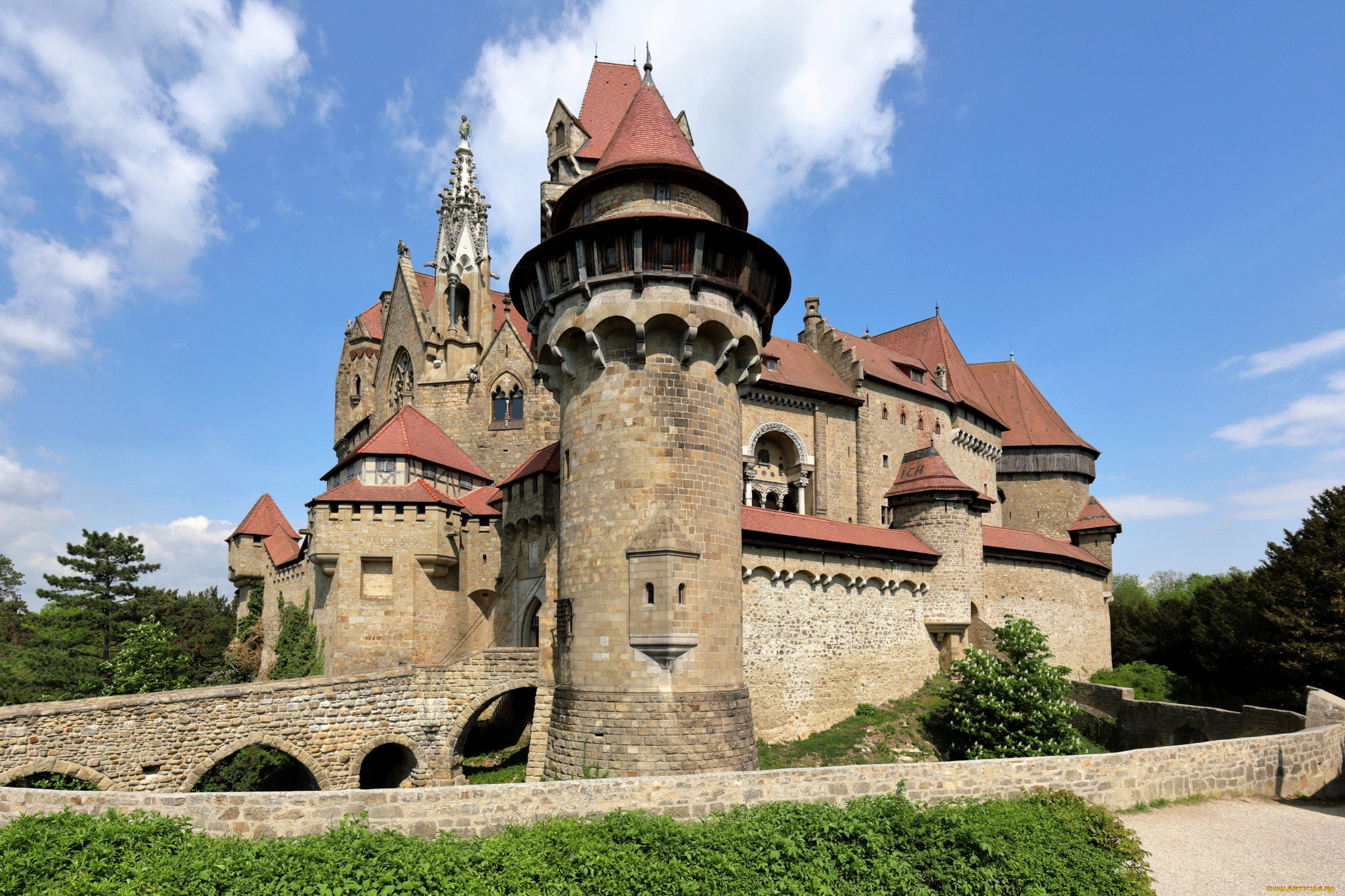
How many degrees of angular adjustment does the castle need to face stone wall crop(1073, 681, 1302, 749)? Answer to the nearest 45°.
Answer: approximately 135° to its left

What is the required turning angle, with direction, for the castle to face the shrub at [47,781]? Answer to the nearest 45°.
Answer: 0° — it already faces it

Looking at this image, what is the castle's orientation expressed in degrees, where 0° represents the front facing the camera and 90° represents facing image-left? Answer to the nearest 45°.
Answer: approximately 45°

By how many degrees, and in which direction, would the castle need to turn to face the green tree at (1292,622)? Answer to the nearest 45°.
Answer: approximately 135° to its left
